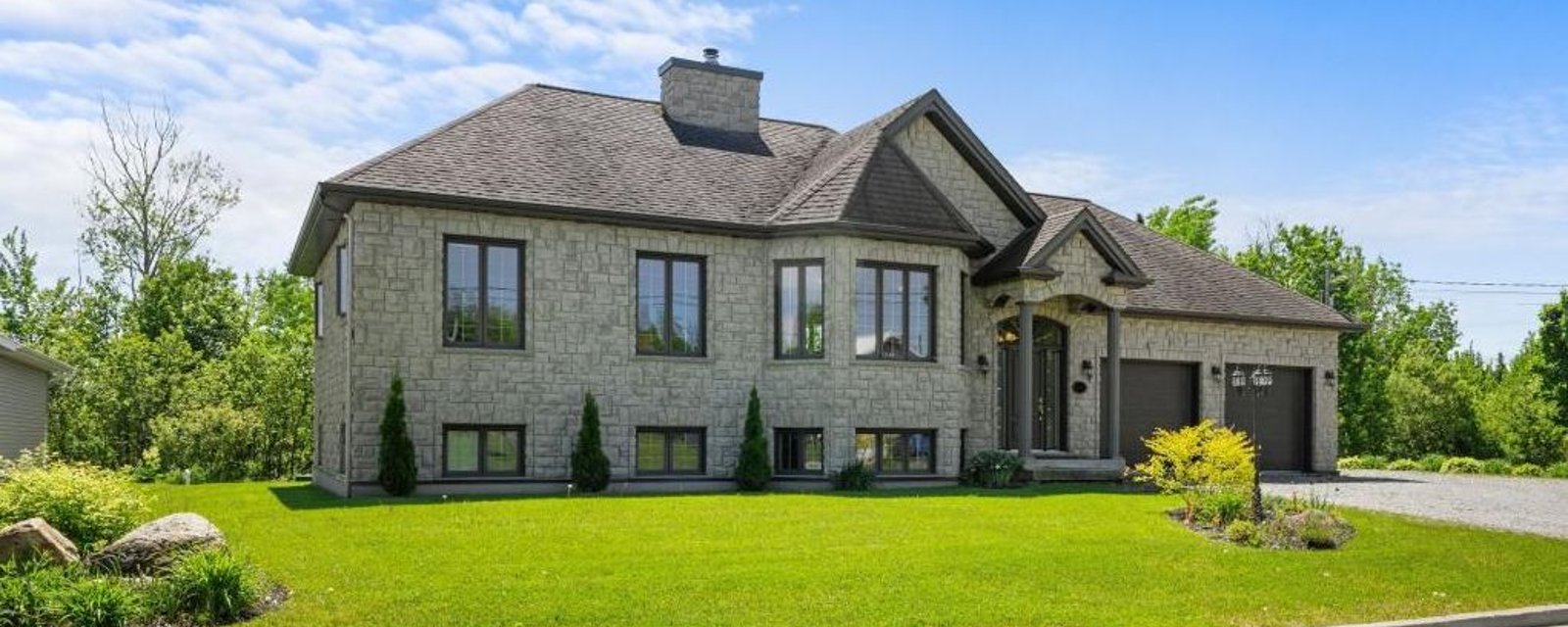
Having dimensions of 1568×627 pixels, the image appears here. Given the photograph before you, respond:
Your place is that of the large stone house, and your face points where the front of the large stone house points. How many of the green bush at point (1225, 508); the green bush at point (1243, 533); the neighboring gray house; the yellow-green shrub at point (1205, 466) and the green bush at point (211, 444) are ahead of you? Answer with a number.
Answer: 3

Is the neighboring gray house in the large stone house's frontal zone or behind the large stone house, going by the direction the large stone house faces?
behind

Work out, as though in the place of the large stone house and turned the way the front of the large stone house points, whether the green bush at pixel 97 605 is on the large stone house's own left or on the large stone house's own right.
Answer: on the large stone house's own right

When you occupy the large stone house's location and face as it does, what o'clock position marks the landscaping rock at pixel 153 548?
The landscaping rock is roughly at 2 o'clock from the large stone house.

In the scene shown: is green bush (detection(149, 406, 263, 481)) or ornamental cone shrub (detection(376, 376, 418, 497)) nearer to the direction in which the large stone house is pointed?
the ornamental cone shrub

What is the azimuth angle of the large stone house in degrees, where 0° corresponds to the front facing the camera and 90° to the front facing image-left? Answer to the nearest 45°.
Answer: approximately 315°

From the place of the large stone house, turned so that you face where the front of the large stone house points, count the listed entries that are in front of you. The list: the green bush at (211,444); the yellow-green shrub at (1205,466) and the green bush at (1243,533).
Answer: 2
